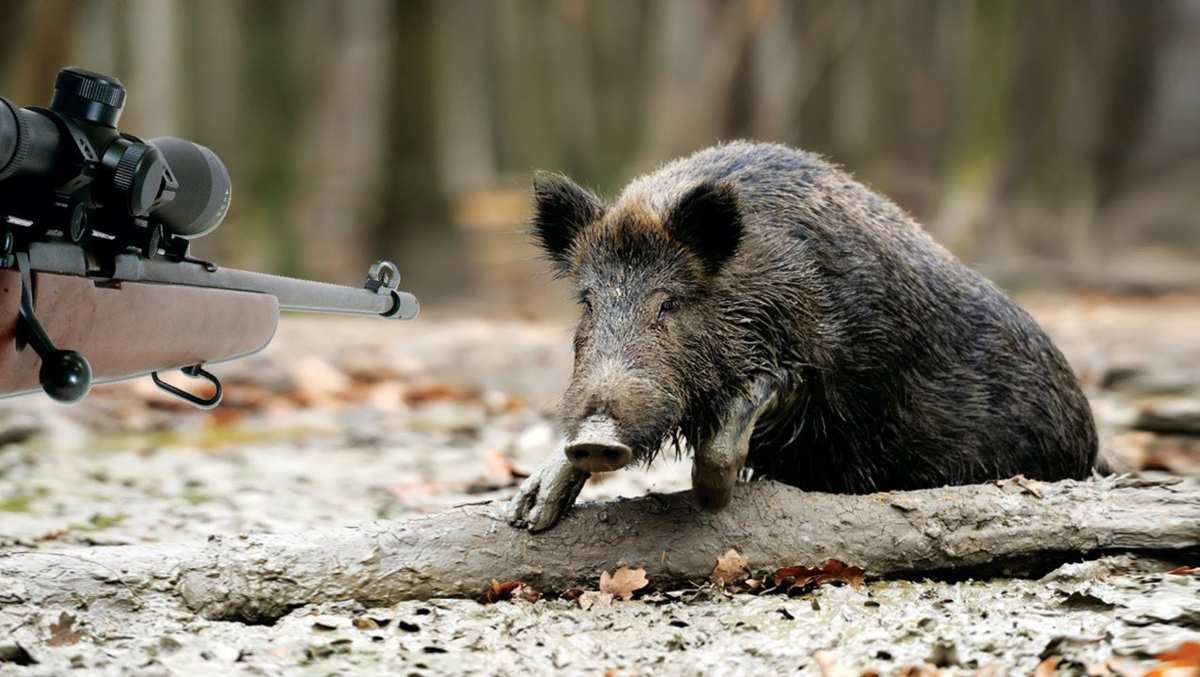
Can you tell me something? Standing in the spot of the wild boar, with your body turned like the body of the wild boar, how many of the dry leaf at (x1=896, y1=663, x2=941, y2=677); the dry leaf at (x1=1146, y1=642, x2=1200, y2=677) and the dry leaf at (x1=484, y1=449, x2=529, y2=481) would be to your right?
1

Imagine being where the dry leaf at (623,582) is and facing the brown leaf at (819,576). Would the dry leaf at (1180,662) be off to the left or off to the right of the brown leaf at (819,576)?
right

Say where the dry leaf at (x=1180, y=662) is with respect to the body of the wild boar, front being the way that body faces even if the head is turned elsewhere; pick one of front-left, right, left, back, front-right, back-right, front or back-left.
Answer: left

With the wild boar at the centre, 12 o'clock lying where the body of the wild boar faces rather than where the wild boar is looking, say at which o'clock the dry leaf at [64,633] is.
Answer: The dry leaf is roughly at 12 o'clock from the wild boar.

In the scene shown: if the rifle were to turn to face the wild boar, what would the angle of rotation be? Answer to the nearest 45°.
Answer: approximately 45° to its right

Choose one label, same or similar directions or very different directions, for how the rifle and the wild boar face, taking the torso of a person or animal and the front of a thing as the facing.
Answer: very different directions

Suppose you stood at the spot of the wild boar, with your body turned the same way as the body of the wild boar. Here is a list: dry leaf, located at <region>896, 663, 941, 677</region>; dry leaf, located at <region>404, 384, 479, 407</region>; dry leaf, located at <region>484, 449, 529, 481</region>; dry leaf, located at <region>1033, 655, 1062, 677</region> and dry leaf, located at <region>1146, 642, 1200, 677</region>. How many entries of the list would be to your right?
2

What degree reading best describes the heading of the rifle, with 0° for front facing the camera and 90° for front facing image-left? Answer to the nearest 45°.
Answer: approximately 225°

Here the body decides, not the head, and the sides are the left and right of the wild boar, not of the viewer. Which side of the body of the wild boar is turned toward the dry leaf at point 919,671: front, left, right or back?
left

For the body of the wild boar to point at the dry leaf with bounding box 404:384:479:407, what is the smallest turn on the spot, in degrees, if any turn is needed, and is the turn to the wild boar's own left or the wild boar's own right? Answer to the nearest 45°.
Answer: approximately 90° to the wild boar's own right

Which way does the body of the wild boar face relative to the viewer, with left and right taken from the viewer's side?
facing the viewer and to the left of the viewer

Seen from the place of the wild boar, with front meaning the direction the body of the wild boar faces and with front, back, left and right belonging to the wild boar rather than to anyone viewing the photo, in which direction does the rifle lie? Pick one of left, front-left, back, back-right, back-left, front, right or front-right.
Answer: front
